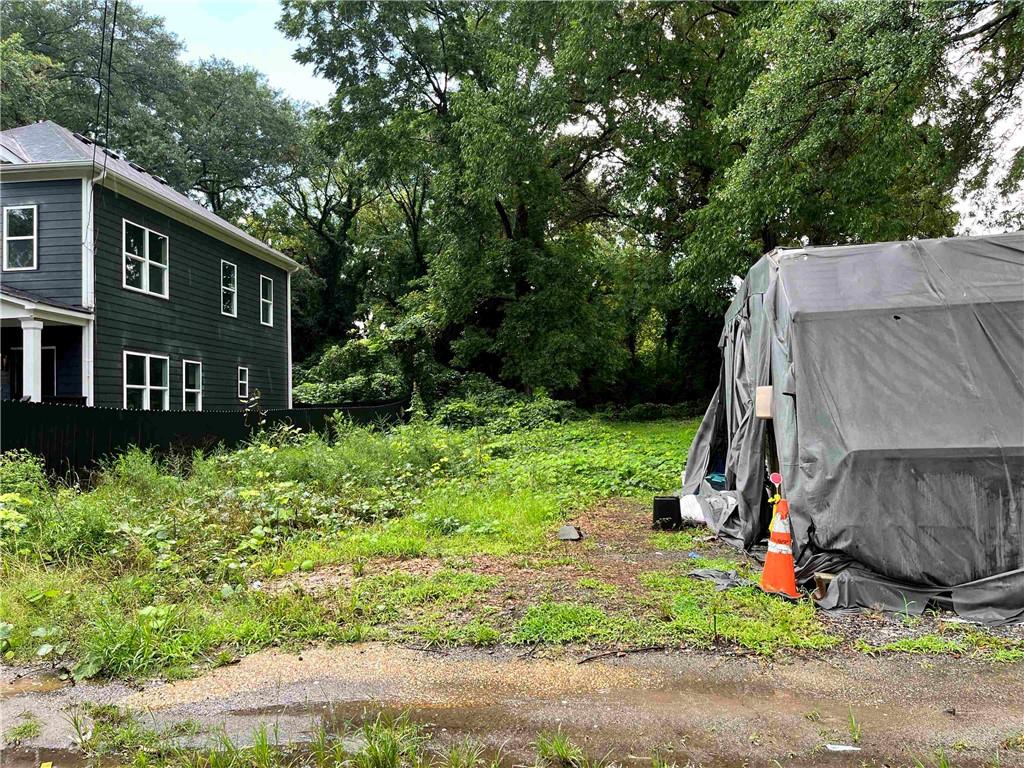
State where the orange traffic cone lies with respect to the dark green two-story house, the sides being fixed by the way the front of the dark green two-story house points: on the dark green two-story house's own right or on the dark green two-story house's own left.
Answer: on the dark green two-story house's own left

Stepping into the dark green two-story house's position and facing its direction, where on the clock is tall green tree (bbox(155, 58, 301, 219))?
The tall green tree is roughly at 5 o'clock from the dark green two-story house.

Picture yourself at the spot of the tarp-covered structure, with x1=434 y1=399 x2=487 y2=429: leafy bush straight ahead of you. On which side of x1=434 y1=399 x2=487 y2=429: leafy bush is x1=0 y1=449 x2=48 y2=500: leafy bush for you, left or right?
left

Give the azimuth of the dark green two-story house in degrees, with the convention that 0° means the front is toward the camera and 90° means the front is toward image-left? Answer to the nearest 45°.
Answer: approximately 45°

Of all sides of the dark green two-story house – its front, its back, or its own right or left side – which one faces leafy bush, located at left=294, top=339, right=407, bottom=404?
back

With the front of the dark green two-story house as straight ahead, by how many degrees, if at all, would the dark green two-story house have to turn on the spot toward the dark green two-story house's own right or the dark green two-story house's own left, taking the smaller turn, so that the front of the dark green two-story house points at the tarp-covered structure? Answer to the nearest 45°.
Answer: approximately 90° to the dark green two-story house's own left

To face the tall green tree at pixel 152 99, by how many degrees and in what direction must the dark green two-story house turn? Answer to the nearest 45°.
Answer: approximately 135° to its right

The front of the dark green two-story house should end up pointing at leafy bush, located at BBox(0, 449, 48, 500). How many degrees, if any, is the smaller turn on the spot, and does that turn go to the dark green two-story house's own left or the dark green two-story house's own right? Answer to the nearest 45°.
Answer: approximately 45° to the dark green two-story house's own left
